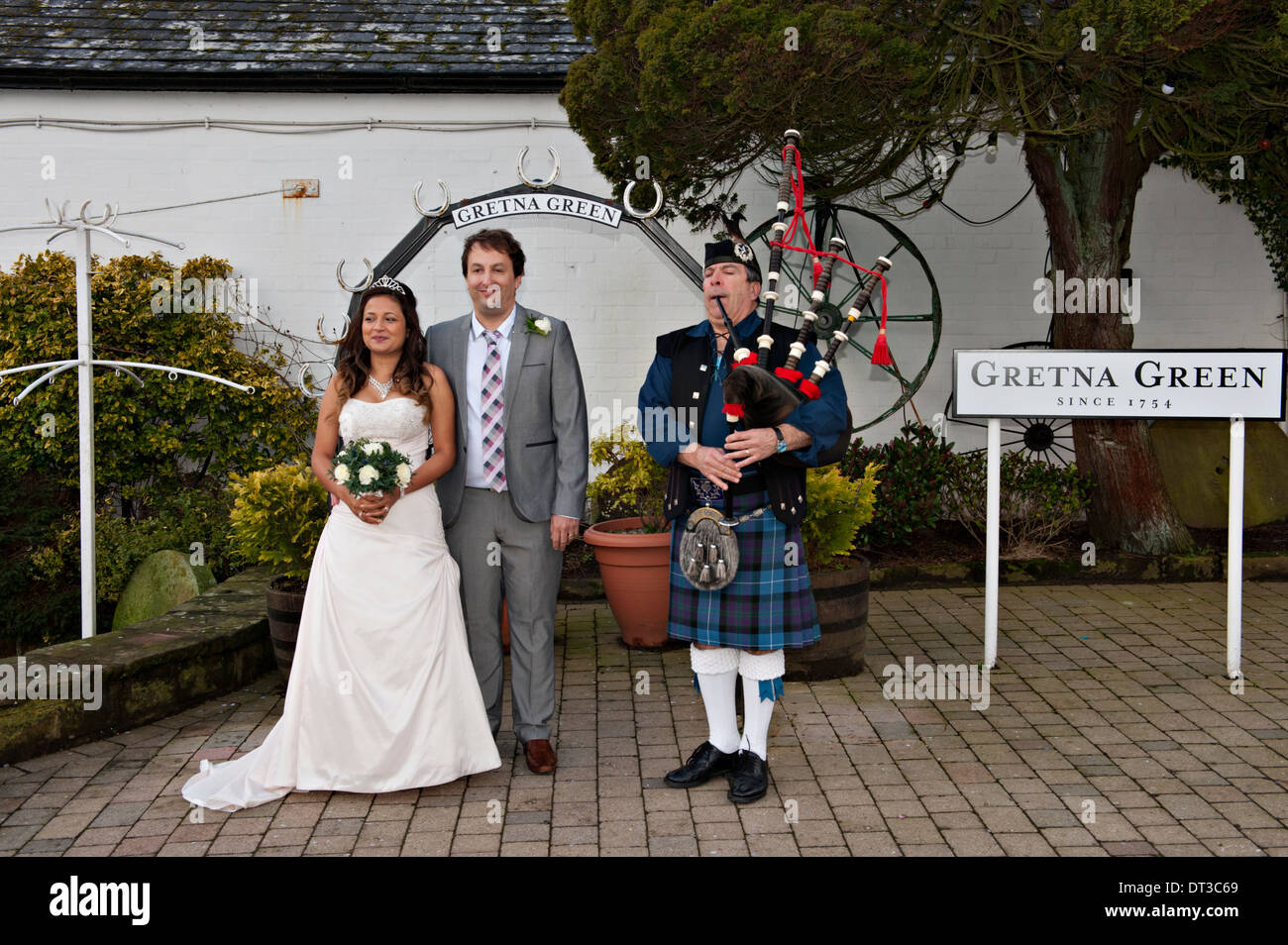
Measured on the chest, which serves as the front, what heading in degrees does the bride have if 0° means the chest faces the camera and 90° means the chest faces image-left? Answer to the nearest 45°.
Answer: approximately 0°

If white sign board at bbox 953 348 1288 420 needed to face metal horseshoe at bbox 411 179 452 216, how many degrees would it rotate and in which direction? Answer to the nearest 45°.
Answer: approximately 90° to its right

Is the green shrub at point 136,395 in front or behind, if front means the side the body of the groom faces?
behind

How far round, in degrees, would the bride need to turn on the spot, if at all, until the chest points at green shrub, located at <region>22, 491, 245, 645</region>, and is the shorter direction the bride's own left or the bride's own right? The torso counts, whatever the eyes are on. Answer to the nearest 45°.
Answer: approximately 135° to the bride's own right

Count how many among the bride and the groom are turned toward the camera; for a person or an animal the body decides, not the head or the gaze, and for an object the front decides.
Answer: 2

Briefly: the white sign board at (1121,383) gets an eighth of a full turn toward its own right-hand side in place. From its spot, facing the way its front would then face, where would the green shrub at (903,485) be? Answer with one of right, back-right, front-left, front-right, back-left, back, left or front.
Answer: right

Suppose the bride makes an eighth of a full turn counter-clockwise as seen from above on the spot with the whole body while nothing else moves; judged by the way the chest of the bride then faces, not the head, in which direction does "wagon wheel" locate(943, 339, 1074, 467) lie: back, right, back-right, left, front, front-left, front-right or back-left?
left

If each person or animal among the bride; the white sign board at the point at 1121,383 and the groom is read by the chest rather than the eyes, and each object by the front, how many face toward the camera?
3

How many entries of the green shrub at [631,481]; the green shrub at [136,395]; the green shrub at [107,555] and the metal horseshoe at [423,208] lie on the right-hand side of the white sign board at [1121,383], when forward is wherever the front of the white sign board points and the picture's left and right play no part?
4
